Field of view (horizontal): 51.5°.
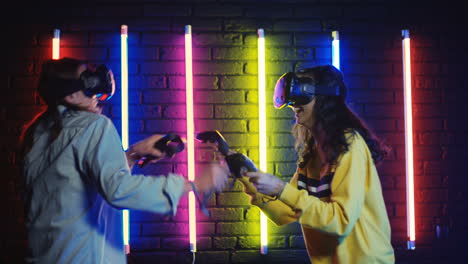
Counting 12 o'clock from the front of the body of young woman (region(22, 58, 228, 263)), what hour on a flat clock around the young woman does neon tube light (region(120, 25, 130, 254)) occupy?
The neon tube light is roughly at 11 o'clock from the young woman.

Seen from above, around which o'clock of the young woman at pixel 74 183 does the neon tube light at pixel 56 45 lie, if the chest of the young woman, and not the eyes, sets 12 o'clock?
The neon tube light is roughly at 10 o'clock from the young woman.

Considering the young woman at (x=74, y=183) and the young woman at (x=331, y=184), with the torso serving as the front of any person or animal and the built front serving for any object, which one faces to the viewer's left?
the young woman at (x=331, y=184)

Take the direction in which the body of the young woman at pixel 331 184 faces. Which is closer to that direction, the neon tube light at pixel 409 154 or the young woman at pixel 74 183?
the young woman

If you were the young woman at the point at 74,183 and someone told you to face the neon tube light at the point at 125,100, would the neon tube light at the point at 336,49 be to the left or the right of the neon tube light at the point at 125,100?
right

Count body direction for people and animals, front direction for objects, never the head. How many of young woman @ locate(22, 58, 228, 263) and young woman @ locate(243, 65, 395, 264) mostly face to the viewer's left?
1

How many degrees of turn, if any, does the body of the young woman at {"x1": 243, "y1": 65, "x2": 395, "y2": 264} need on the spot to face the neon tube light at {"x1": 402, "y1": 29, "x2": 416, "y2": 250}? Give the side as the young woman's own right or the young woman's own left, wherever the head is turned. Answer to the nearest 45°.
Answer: approximately 135° to the young woman's own right

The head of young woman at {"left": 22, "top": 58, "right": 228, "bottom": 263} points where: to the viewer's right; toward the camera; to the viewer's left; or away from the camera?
to the viewer's right

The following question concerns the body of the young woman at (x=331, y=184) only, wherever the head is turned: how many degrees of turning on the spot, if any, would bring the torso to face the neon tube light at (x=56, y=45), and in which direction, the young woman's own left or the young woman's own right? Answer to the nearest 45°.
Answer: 0° — they already face it

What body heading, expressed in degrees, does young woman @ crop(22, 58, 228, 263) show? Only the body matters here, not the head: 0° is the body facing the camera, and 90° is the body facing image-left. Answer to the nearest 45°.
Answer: approximately 225°

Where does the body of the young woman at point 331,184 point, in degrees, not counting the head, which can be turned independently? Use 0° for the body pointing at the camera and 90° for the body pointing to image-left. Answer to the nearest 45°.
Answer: approximately 90°
